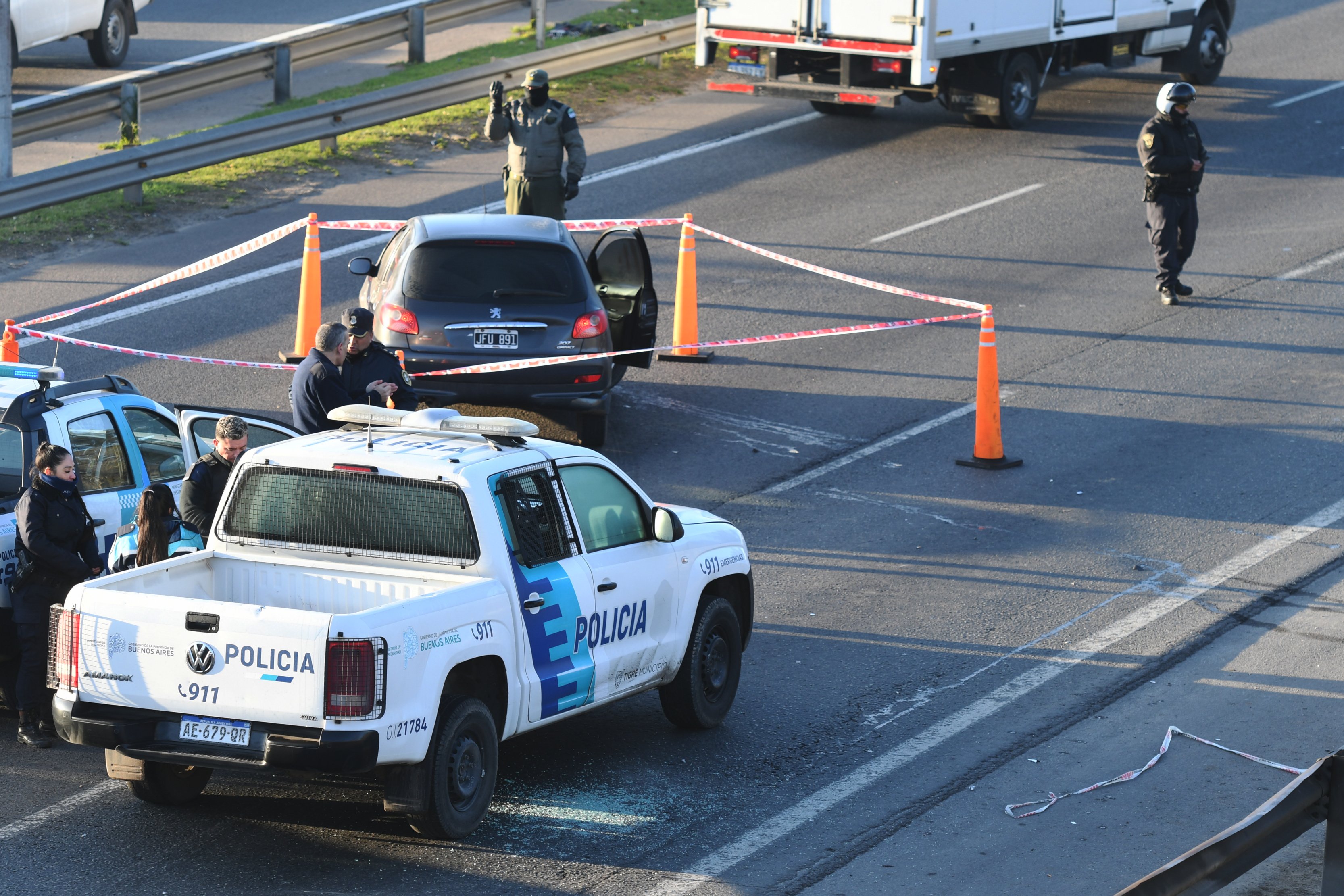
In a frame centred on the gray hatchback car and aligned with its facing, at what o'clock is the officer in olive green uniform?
The officer in olive green uniform is roughly at 12 o'clock from the gray hatchback car.

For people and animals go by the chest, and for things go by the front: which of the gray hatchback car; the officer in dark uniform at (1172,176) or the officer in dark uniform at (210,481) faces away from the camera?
the gray hatchback car

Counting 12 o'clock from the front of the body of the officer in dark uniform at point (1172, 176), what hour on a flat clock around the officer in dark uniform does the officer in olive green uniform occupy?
The officer in olive green uniform is roughly at 4 o'clock from the officer in dark uniform.

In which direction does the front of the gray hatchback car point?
away from the camera

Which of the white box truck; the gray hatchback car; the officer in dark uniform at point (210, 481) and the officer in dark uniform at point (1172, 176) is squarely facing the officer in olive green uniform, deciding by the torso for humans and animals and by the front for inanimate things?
the gray hatchback car

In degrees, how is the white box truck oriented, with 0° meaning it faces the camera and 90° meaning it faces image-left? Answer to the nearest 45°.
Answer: approximately 225°

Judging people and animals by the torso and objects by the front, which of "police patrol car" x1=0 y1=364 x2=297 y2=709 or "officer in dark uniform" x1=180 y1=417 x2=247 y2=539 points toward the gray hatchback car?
the police patrol car

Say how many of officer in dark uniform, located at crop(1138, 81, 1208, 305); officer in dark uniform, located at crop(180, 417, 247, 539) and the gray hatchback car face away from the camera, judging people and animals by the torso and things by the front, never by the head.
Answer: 1

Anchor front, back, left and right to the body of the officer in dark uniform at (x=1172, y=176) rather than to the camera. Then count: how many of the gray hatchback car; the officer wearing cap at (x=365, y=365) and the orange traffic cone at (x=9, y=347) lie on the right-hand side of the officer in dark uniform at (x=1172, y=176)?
3

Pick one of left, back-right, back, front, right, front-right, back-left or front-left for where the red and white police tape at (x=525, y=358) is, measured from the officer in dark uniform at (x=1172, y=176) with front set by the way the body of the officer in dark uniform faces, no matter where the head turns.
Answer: right

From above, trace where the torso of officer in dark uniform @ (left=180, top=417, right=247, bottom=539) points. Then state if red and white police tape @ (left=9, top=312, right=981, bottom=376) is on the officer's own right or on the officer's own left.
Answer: on the officer's own left

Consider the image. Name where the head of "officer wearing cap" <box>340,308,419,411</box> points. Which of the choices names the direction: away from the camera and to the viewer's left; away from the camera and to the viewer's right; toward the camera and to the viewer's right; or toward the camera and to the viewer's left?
toward the camera and to the viewer's left

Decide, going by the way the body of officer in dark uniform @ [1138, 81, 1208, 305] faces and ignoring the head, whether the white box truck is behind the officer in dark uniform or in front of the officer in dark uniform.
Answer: behind

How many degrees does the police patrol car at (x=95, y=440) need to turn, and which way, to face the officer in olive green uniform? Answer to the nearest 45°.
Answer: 0° — it already faces them

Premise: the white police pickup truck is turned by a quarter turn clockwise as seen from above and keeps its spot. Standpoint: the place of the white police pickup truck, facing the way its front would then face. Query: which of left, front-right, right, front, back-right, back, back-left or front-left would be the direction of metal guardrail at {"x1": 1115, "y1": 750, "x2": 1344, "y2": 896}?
front

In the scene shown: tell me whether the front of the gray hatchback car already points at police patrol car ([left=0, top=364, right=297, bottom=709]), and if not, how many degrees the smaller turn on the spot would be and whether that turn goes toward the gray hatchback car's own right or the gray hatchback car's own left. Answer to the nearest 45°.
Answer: approximately 135° to the gray hatchback car's own left

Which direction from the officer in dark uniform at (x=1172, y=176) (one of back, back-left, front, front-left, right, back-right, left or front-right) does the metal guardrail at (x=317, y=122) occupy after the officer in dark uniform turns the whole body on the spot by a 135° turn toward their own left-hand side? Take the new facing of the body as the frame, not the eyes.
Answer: left

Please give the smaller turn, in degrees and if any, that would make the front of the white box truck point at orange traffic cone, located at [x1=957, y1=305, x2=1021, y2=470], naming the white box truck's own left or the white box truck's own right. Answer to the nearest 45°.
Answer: approximately 135° to the white box truck's own right
